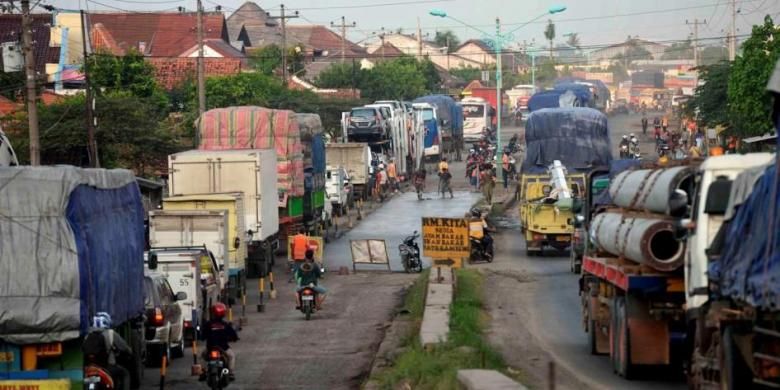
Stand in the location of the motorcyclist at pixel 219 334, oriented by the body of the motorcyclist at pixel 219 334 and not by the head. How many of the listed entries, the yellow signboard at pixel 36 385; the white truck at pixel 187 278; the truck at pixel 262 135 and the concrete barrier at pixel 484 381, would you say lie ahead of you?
2

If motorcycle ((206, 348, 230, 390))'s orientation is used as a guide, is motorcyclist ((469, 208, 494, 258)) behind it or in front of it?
in front

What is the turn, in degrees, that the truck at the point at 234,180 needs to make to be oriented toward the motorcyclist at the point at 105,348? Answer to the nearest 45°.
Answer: approximately 180°

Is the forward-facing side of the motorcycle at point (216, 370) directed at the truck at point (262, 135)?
yes

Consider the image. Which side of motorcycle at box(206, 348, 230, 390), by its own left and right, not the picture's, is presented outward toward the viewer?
back

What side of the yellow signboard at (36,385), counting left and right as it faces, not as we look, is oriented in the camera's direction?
front

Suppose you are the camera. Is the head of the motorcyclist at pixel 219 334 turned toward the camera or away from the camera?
away from the camera

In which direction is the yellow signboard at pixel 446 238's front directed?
toward the camera

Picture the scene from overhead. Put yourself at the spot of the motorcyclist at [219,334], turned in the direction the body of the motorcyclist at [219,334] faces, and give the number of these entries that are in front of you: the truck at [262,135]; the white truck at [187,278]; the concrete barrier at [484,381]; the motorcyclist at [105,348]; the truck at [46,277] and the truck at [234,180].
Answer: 3

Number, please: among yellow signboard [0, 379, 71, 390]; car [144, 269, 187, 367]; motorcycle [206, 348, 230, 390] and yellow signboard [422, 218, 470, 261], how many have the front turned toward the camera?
2

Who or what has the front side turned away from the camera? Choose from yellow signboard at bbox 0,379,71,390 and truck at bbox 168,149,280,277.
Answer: the truck

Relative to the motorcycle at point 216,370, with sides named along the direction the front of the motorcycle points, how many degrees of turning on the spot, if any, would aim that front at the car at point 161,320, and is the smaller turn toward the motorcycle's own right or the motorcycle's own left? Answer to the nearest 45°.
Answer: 0° — it already faces it

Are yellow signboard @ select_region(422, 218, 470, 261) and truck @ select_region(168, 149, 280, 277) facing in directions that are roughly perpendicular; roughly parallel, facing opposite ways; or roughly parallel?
roughly parallel, facing opposite ways
